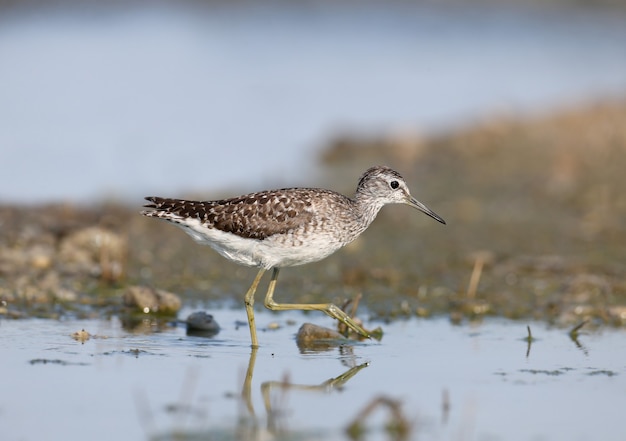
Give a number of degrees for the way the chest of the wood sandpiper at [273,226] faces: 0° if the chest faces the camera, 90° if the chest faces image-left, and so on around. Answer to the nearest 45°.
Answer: approximately 270°
